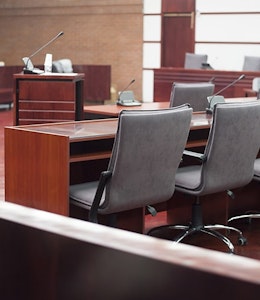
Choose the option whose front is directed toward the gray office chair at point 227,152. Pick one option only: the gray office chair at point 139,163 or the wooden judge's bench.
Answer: the wooden judge's bench

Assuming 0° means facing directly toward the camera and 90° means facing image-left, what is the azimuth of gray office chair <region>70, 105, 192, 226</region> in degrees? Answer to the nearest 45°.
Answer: approximately 135°

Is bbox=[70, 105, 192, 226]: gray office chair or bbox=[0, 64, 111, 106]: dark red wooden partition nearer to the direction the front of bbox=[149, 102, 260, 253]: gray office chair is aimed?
the dark red wooden partition

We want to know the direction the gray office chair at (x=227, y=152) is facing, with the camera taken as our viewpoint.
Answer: facing away from the viewer and to the left of the viewer

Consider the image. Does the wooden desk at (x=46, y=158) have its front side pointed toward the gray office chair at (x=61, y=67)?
no

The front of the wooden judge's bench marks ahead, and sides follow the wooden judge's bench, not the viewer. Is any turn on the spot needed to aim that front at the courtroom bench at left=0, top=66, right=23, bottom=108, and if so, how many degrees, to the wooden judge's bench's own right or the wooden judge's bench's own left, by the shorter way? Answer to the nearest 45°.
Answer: approximately 135° to the wooden judge's bench's own right

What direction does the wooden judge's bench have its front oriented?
toward the camera

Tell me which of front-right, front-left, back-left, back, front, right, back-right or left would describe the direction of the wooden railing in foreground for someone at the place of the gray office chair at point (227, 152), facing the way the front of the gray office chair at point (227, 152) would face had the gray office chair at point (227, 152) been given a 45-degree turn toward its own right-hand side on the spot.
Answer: back

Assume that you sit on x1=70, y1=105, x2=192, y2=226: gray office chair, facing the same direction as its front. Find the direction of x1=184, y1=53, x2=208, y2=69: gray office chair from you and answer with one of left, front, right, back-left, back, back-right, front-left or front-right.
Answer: front-right

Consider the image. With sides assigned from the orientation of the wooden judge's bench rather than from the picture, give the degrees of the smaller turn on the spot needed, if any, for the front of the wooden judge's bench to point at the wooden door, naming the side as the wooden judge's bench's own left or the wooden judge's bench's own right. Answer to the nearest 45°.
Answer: approximately 180°

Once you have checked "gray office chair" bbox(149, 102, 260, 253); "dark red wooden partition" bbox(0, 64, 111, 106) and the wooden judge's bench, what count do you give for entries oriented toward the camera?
2

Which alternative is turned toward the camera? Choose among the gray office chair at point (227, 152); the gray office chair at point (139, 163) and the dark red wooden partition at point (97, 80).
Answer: the dark red wooden partition

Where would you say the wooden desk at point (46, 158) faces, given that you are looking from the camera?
facing the viewer and to the right of the viewer

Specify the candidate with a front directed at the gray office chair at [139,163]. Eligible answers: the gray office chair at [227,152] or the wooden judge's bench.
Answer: the wooden judge's bench
